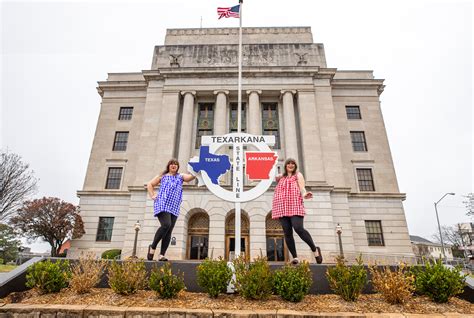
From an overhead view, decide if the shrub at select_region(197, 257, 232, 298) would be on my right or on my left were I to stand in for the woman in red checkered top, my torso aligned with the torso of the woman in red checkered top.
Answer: on my right

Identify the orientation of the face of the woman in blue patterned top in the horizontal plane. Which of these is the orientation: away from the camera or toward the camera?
toward the camera

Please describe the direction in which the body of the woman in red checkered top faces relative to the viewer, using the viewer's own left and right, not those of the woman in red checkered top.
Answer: facing the viewer

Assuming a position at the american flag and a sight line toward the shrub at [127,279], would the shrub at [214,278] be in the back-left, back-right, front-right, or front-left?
front-left

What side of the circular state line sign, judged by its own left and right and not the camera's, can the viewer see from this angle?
front

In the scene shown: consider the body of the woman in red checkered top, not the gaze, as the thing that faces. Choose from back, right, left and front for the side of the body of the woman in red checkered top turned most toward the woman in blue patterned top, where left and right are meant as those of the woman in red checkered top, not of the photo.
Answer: right

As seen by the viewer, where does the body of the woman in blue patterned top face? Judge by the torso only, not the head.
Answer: toward the camera

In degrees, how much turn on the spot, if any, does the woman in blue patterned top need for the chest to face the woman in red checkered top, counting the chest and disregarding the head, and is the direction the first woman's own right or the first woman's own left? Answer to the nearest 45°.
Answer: approximately 90° to the first woman's own left

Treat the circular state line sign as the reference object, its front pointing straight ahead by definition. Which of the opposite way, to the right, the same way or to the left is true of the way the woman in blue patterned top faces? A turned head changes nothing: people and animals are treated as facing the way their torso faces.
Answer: the same way
